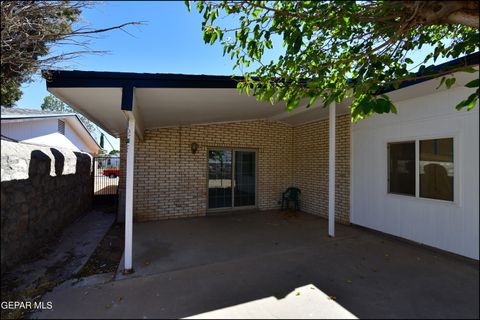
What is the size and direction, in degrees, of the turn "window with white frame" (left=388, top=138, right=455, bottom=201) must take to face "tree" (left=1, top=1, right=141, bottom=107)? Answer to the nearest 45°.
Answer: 0° — it already faces it

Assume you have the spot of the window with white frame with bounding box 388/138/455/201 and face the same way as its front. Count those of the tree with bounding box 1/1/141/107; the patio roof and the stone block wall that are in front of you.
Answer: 3

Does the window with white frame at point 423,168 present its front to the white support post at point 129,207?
yes

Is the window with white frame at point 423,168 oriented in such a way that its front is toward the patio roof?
yes

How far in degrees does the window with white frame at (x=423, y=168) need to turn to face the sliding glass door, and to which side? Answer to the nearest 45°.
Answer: approximately 45° to its right

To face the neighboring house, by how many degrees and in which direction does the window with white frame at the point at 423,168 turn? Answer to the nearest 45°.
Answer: approximately 45° to its right

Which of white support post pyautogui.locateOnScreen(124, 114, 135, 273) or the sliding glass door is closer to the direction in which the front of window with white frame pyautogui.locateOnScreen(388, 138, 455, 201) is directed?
the white support post

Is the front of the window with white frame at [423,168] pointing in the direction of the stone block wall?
yes

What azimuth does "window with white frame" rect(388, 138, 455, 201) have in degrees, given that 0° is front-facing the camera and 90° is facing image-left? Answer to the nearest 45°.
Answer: approximately 45°
